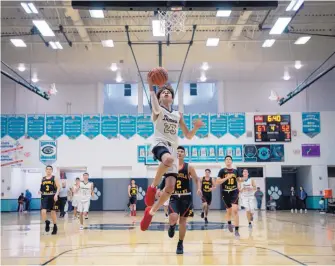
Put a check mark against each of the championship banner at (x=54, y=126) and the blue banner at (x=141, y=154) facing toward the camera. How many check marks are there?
2

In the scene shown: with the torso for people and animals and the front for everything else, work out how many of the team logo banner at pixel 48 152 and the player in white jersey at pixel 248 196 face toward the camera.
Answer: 2

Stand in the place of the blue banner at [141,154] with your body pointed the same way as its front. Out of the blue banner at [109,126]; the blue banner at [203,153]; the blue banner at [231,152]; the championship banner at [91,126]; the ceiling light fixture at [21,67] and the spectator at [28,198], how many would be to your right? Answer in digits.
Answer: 4

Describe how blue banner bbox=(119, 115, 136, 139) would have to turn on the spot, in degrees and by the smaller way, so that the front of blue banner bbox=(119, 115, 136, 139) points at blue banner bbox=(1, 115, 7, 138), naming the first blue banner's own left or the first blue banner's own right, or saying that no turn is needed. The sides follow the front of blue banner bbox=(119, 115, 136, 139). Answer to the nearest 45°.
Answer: approximately 90° to the first blue banner's own right

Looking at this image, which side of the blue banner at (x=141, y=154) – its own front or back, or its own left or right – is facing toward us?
front

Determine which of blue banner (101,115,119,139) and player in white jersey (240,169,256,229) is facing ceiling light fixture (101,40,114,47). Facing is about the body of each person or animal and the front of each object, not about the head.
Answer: the blue banner

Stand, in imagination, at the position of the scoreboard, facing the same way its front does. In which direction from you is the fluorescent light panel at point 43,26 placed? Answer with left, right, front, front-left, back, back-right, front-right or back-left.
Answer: front-right

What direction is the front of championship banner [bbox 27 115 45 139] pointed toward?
toward the camera

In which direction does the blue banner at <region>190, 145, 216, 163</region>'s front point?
toward the camera

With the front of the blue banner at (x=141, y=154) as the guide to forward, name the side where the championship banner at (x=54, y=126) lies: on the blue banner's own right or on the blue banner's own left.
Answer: on the blue banner's own right

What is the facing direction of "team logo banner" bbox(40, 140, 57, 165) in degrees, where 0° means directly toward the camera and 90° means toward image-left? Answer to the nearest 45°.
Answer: approximately 0°
